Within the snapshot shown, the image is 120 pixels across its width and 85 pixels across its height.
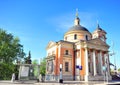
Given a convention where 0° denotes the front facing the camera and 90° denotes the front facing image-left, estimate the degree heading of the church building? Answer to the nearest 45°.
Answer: approximately 315°

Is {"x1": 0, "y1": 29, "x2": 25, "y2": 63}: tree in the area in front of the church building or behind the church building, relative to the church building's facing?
behind
